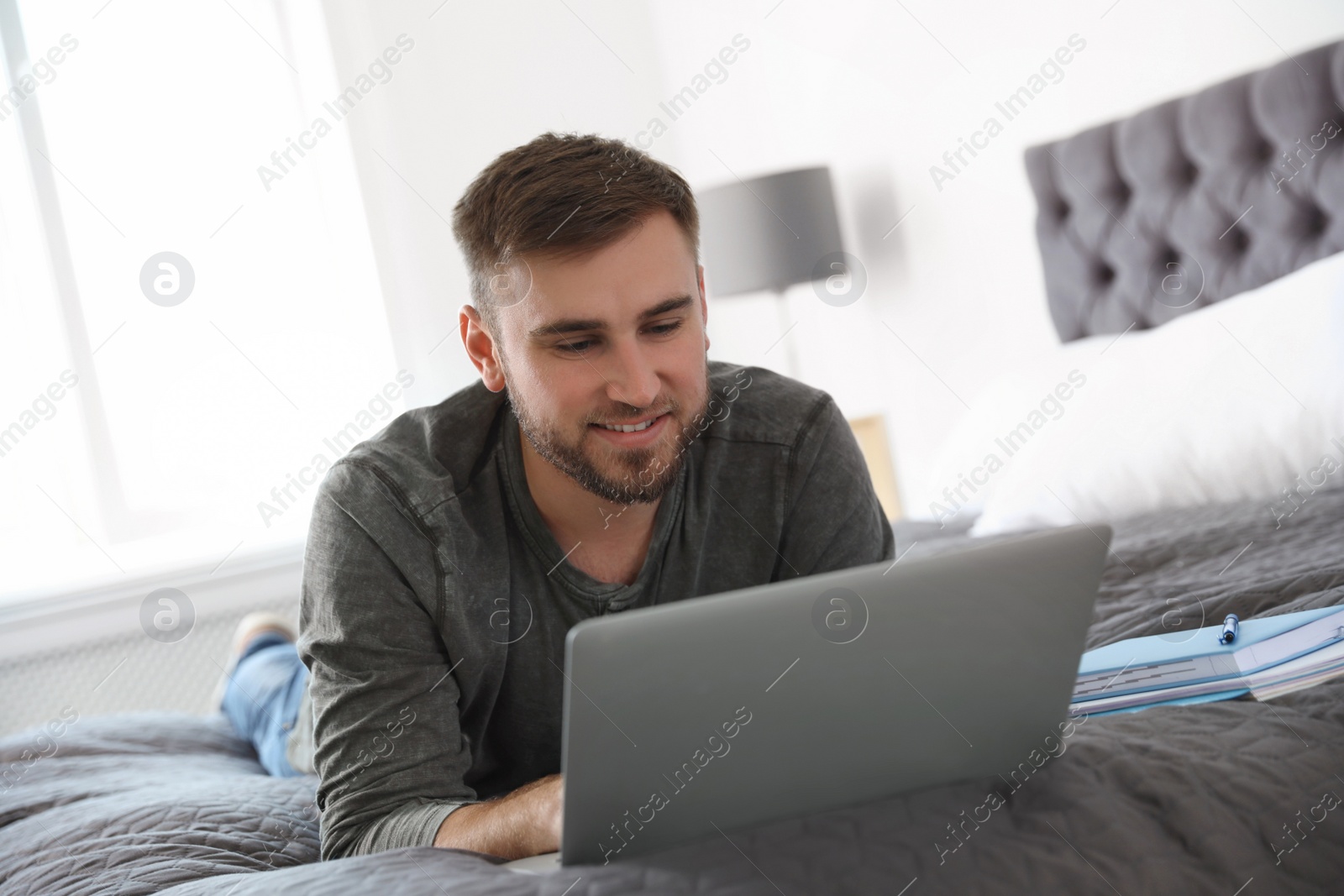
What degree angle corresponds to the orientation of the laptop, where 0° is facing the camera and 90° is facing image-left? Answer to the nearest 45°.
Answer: approximately 135°

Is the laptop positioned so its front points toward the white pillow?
no

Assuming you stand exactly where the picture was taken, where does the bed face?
facing the viewer and to the left of the viewer

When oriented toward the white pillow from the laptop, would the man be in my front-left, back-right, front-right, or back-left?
front-left

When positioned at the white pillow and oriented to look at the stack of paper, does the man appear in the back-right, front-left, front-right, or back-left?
front-right
